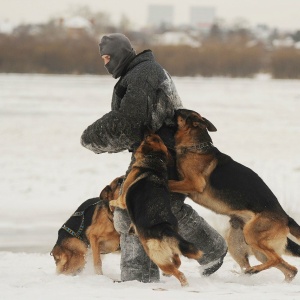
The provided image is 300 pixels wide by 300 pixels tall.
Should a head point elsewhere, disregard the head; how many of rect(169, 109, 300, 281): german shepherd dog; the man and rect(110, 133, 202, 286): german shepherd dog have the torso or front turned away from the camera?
1

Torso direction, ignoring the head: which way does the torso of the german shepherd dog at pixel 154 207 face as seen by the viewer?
away from the camera

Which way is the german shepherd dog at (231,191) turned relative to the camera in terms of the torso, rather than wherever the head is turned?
to the viewer's left

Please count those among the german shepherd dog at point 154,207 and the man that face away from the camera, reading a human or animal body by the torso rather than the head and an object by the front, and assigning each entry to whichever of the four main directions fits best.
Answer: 1

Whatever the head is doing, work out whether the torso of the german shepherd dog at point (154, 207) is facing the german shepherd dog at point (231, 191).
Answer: no

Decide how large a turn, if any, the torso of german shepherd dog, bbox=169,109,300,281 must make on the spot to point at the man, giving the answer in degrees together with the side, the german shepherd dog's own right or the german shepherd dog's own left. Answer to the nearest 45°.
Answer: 0° — it already faces them

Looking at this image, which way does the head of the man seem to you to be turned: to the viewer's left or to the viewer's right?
to the viewer's left

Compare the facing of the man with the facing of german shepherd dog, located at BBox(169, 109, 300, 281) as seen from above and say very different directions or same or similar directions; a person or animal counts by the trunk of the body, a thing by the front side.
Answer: same or similar directions

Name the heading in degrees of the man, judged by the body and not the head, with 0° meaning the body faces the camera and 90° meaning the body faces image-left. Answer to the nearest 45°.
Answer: approximately 90°

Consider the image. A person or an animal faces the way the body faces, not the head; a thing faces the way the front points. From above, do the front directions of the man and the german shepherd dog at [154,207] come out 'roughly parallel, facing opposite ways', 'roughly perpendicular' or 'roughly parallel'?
roughly perpendicular

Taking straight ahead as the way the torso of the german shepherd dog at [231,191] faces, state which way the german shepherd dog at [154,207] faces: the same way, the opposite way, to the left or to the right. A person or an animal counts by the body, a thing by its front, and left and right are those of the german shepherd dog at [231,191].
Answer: to the right

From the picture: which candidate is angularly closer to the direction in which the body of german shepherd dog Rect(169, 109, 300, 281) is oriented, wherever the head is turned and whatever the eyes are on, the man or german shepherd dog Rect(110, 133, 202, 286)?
the man

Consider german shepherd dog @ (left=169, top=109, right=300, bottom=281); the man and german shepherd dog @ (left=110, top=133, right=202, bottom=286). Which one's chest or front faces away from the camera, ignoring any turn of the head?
german shepherd dog @ (left=110, top=133, right=202, bottom=286)

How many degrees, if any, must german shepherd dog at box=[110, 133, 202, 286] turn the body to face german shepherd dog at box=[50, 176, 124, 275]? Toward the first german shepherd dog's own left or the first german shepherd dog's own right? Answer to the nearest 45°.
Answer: approximately 45° to the first german shepherd dog's own left
